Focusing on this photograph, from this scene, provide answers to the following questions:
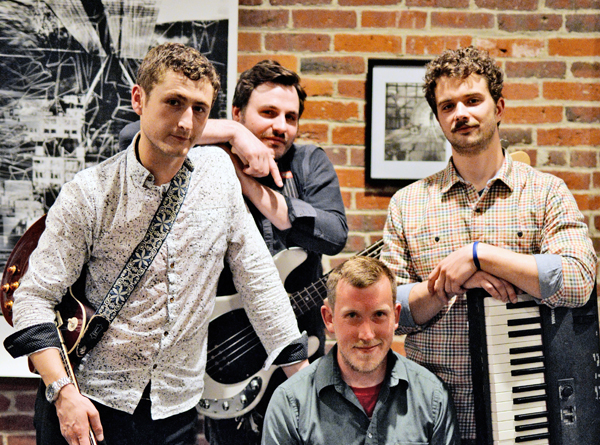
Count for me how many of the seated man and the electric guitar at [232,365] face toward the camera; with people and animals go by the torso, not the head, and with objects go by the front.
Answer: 2

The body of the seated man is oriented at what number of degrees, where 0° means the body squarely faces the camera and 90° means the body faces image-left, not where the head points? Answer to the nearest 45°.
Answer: approximately 0°

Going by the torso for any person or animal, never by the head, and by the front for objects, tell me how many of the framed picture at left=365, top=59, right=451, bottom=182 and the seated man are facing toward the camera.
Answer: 2

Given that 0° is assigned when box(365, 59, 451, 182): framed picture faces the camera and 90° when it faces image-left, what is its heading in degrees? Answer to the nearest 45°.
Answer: approximately 0°

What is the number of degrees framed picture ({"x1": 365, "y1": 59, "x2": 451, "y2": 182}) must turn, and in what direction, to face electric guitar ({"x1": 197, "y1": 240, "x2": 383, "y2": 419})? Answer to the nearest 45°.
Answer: approximately 45° to its right

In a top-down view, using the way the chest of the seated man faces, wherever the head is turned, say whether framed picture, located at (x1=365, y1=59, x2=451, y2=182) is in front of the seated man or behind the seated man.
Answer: behind
